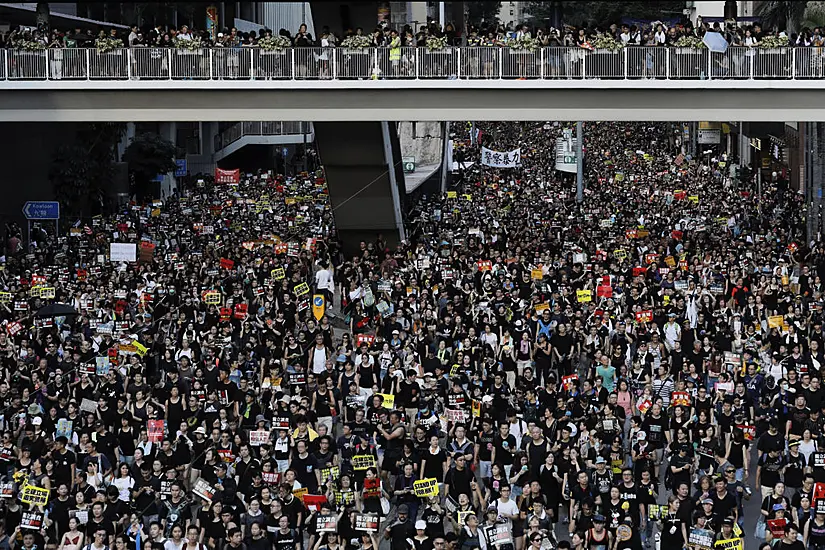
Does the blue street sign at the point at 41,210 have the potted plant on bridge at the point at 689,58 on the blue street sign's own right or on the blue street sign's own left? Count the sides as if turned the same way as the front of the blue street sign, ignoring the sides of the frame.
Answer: on the blue street sign's own left

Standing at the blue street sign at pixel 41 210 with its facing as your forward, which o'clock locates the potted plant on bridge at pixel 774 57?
The potted plant on bridge is roughly at 10 o'clock from the blue street sign.

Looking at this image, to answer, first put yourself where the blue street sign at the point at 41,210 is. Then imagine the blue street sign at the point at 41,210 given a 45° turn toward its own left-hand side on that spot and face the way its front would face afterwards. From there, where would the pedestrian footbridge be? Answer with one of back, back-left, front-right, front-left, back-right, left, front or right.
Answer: front

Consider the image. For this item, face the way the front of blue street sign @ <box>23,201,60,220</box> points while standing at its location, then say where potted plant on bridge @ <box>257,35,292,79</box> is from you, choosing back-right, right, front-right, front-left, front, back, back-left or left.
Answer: front-left

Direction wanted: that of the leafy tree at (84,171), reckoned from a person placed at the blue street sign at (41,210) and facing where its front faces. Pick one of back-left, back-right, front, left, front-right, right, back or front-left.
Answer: back

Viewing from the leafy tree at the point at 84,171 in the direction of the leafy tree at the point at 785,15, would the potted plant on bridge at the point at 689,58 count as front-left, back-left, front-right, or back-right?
front-right

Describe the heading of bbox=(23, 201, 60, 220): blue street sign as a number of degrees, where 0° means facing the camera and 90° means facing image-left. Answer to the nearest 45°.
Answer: approximately 0°

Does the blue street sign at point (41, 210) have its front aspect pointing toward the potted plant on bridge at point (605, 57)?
no
